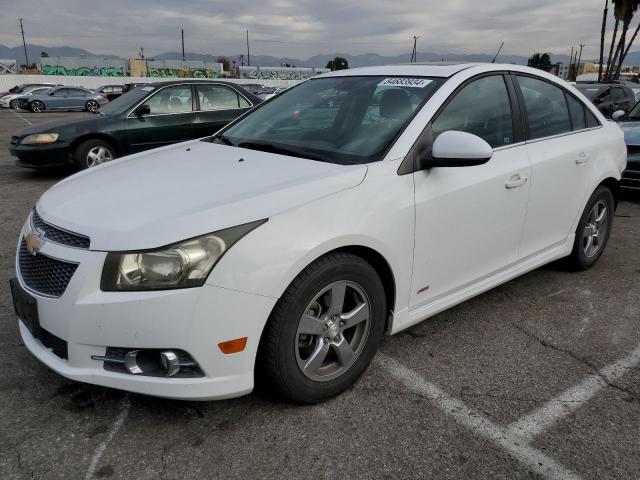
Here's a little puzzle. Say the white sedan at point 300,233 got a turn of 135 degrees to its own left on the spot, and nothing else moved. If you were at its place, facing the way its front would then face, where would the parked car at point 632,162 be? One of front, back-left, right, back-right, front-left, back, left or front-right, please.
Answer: front-left

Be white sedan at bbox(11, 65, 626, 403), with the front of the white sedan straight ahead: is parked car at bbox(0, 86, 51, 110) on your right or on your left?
on your right

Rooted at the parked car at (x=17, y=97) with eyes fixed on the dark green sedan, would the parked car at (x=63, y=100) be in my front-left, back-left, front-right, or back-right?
front-left

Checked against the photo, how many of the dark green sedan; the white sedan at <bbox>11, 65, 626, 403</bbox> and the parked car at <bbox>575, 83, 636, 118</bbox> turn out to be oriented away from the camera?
0

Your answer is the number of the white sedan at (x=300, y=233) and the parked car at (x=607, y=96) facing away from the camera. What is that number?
0

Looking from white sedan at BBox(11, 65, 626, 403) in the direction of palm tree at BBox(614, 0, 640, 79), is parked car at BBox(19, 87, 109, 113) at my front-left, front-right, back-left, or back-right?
front-left

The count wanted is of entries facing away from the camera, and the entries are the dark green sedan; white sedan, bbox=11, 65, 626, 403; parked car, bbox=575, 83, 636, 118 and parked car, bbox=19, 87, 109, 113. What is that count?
0

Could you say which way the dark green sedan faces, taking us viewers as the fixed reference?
facing the viewer and to the left of the viewer

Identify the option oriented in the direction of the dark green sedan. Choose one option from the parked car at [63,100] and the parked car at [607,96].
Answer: the parked car at [607,96]

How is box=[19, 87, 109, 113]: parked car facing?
to the viewer's left

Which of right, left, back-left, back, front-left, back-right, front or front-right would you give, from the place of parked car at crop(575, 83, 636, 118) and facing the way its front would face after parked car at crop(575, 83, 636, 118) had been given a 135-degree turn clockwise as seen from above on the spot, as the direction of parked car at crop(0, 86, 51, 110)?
left

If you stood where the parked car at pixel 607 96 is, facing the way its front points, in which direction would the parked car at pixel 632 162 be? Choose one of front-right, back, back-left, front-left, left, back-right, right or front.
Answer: front-left

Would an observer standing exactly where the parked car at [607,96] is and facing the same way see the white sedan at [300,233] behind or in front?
in front

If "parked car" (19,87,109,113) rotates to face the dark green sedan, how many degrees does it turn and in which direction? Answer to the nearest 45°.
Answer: approximately 90° to its left
